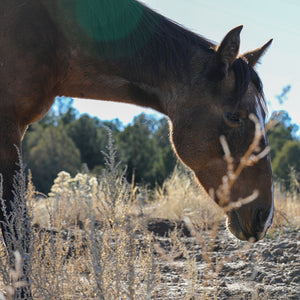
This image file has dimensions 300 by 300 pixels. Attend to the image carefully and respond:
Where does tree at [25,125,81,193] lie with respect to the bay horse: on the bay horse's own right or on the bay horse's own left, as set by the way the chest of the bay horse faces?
on the bay horse's own left

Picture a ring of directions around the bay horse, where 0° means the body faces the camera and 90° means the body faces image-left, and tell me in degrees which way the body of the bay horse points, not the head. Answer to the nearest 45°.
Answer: approximately 270°
